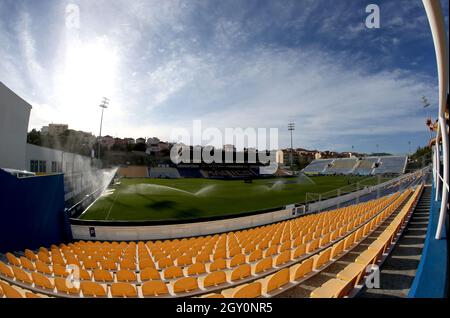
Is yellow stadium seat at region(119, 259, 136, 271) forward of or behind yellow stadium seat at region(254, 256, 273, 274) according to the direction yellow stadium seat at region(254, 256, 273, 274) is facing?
forward

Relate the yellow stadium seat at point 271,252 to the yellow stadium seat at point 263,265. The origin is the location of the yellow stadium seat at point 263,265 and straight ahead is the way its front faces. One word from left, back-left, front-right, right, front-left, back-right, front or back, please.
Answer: front-right

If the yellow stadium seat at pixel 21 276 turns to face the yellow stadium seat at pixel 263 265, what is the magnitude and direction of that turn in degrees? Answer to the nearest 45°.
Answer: approximately 90° to its right

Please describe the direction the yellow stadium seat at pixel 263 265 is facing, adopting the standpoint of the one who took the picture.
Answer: facing away from the viewer and to the left of the viewer

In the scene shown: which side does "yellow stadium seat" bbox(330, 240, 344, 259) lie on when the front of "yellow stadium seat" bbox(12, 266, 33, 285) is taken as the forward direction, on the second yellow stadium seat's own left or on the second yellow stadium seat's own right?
on the second yellow stadium seat's own right
